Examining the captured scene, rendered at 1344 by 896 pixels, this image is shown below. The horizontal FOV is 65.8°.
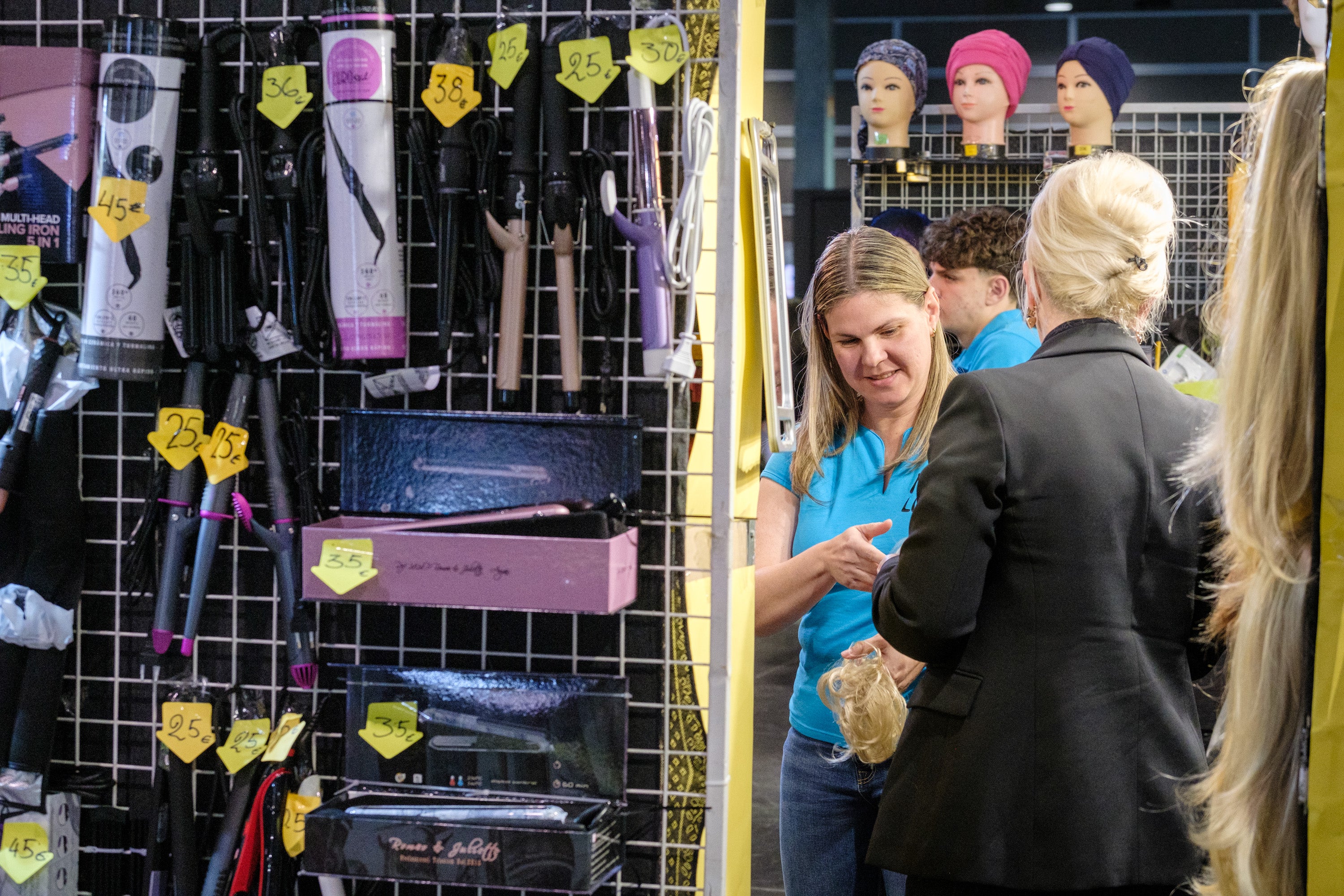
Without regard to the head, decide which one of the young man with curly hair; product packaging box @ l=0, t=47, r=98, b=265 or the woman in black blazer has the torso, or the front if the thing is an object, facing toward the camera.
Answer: the product packaging box

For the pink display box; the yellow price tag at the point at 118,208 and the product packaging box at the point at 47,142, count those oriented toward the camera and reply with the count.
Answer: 3

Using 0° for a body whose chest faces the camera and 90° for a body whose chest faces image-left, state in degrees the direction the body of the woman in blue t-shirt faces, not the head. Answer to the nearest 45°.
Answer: approximately 315°

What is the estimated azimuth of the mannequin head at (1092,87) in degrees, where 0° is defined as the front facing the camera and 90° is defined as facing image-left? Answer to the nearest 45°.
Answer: approximately 45°

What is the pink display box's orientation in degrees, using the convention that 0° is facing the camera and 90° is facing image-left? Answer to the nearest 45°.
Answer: approximately 0°

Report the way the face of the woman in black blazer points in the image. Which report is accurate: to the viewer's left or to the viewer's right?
to the viewer's left

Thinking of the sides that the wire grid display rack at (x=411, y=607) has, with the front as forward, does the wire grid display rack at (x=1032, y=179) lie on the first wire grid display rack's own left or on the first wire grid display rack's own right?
on the first wire grid display rack's own left

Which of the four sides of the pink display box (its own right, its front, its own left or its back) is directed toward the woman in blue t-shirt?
left

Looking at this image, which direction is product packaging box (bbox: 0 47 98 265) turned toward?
toward the camera

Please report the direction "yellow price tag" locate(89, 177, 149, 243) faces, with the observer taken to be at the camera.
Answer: facing the viewer

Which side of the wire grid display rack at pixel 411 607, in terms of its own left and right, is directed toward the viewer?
front
